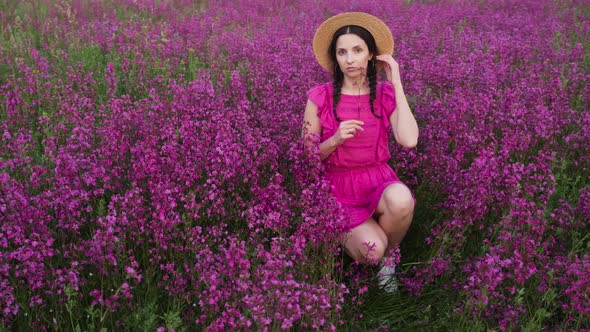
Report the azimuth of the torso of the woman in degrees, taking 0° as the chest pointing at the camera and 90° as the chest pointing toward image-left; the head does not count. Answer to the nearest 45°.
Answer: approximately 0°
